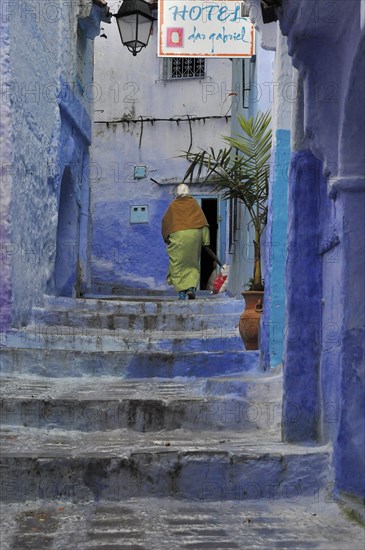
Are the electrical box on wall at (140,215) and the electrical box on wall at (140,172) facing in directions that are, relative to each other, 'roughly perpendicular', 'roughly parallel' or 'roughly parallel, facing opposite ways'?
roughly parallel

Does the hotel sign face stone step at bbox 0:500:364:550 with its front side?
yes

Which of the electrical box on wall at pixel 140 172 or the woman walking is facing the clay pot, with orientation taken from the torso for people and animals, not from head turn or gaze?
the electrical box on wall

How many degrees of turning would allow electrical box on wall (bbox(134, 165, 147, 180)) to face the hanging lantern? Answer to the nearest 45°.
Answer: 0° — it already faces it

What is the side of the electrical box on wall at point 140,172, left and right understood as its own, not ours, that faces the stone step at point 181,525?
front

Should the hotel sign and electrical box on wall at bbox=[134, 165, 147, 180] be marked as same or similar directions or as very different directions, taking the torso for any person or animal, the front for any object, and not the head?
same or similar directions

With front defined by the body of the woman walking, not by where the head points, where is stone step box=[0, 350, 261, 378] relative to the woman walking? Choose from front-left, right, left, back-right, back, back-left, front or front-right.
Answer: back

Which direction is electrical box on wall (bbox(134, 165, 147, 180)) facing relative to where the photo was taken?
toward the camera

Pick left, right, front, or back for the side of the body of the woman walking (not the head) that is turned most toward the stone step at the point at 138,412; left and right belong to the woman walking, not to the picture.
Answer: back

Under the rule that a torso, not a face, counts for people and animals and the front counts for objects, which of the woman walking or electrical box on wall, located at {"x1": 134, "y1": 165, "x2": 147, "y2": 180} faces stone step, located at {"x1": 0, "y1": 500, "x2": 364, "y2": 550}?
the electrical box on wall

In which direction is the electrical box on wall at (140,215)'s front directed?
toward the camera

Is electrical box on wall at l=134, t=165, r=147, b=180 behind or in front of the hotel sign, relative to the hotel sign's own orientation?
behind

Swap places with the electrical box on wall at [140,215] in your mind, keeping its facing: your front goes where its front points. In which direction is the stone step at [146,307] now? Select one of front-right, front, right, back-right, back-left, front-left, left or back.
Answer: front

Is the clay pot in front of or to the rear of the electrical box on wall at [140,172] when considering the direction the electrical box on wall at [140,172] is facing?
in front

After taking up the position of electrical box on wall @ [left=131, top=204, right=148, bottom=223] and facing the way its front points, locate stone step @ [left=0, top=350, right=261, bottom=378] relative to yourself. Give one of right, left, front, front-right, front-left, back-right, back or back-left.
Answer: front

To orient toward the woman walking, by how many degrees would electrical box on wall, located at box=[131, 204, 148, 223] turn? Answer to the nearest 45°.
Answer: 0° — it already faces them

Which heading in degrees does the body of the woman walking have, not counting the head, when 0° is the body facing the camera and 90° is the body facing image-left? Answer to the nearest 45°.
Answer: approximately 180°
